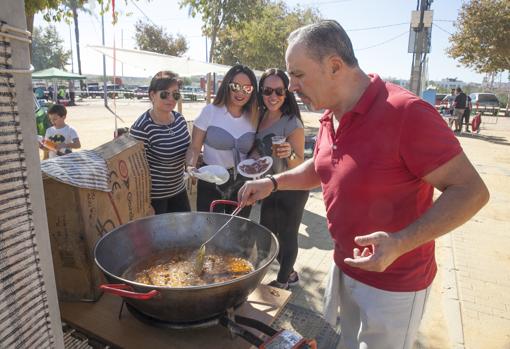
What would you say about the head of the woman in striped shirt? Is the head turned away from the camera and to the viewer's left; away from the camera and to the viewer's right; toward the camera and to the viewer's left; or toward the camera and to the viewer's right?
toward the camera and to the viewer's right

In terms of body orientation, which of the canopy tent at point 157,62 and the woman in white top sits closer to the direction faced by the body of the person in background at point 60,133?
the woman in white top

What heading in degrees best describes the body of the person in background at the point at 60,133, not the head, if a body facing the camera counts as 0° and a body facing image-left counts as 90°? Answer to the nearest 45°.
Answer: approximately 45°

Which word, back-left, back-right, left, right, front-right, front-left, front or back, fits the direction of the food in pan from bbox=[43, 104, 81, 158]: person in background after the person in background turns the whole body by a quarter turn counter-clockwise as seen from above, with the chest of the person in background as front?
front-right

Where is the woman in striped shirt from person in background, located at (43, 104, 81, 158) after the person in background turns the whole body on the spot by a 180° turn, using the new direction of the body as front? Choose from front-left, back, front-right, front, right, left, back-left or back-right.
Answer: back-right

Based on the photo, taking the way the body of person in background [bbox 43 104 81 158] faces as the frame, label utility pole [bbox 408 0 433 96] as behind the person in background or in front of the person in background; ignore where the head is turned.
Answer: behind

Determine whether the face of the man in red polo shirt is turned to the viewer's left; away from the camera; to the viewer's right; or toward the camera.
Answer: to the viewer's left

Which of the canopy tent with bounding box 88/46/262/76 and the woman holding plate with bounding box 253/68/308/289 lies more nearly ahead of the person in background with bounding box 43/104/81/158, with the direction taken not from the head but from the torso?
the woman holding plate

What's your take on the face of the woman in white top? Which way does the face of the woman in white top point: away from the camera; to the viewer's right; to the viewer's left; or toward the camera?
toward the camera
